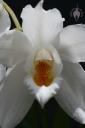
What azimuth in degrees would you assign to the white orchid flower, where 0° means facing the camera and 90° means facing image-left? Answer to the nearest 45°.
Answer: approximately 0°
